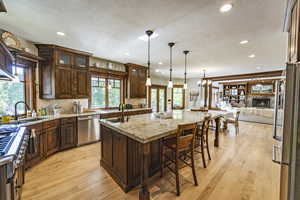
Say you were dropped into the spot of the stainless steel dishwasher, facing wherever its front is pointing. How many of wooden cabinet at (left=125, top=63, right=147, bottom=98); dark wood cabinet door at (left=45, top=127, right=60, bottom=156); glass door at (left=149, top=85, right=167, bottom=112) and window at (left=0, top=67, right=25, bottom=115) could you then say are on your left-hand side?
2

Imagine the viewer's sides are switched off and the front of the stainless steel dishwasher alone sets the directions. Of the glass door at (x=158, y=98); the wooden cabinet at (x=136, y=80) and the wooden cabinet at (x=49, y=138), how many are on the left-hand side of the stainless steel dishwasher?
2

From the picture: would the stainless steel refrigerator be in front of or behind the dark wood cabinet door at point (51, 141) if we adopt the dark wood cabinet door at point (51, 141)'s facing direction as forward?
in front

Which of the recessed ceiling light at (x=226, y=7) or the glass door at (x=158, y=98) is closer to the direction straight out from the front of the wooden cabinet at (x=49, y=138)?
the recessed ceiling light

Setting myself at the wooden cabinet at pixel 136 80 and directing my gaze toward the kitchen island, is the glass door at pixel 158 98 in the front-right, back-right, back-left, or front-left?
back-left

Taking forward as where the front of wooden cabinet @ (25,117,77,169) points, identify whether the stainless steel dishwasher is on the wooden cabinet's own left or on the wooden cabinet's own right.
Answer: on the wooden cabinet's own left

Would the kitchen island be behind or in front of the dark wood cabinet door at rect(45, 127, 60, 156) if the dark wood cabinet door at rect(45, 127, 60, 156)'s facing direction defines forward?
in front

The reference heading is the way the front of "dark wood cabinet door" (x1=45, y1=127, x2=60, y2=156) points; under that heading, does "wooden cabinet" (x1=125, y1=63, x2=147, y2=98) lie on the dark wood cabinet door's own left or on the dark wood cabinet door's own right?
on the dark wood cabinet door's own left

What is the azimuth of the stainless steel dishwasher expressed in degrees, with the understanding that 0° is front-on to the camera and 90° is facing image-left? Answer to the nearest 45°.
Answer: approximately 315°
